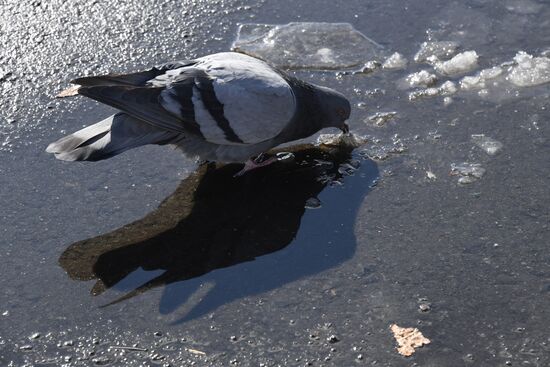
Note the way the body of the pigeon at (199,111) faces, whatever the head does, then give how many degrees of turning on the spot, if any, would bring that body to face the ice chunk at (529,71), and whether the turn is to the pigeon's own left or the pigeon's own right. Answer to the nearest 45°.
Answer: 0° — it already faces it

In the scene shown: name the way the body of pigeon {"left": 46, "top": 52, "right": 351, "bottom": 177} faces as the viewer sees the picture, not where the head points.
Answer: to the viewer's right

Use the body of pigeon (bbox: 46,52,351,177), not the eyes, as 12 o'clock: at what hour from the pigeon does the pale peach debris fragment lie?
The pale peach debris fragment is roughly at 2 o'clock from the pigeon.

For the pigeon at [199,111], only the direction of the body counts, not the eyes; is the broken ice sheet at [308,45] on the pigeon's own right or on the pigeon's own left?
on the pigeon's own left

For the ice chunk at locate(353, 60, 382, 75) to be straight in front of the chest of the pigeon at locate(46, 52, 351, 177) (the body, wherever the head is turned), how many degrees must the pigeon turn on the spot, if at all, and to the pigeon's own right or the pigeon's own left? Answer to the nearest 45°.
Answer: approximately 45° to the pigeon's own left
